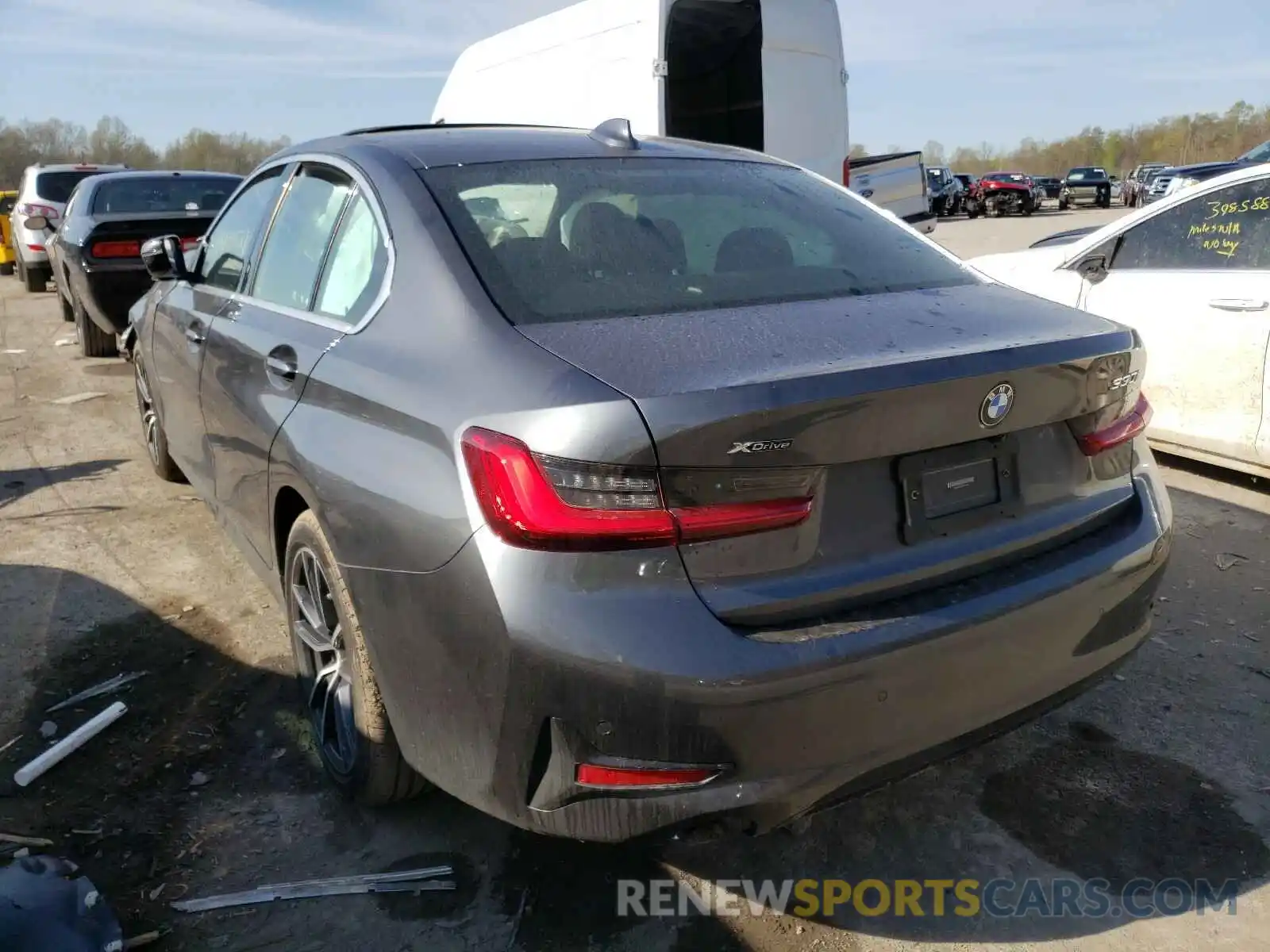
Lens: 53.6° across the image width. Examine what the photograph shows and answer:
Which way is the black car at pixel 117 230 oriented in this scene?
away from the camera

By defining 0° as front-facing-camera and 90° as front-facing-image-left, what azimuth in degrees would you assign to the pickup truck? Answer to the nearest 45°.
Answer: approximately 135°

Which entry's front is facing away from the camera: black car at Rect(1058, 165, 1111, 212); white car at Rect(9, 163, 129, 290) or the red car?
the white car

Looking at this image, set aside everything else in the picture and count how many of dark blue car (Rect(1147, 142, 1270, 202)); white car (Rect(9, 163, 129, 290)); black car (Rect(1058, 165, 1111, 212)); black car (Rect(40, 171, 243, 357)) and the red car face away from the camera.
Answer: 2

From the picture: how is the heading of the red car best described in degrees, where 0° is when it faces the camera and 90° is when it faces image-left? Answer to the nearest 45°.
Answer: approximately 0°

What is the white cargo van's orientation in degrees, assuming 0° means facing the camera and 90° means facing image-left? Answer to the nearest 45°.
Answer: approximately 135°

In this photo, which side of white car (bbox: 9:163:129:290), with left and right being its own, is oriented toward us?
back

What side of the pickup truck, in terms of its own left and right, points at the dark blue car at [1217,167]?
right
